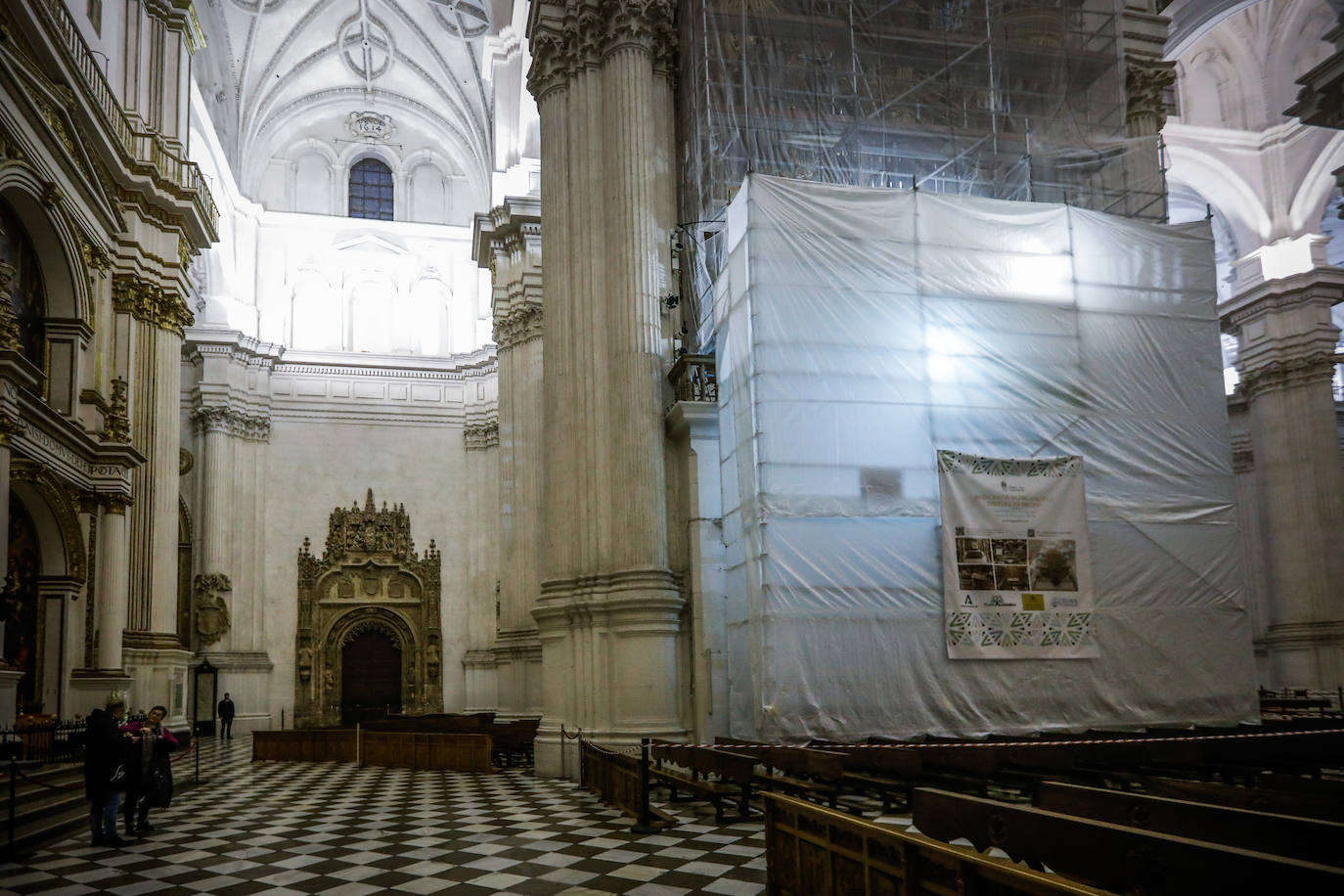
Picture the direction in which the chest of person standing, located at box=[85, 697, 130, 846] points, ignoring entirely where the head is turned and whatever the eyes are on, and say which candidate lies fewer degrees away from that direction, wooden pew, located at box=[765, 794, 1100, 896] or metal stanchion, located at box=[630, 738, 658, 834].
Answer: the metal stanchion

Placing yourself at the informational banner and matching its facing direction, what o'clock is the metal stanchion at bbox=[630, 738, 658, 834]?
The metal stanchion is roughly at 1 o'clock from the informational banner.

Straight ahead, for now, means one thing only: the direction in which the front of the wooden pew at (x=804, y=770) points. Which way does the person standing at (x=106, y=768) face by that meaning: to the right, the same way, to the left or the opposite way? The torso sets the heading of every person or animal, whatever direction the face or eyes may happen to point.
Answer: the opposite way

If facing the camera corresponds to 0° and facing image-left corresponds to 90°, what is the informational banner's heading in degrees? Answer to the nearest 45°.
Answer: approximately 0°

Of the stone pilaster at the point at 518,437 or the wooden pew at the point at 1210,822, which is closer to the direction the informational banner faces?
the wooden pew

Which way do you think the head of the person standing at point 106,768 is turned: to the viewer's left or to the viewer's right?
to the viewer's right

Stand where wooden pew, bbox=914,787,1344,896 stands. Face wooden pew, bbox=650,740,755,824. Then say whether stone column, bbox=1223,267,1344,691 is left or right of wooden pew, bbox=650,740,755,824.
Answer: right
